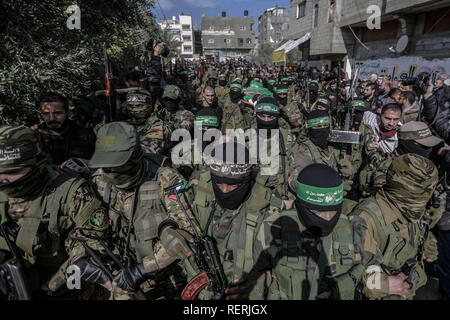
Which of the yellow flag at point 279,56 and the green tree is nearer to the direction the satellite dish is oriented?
the green tree

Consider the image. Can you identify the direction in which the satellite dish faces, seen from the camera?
facing the viewer and to the left of the viewer

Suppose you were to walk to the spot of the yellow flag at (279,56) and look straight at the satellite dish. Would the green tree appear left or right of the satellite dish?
right

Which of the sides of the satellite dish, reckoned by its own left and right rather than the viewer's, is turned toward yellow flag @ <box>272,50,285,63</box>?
right

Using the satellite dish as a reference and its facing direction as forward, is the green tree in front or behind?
in front
